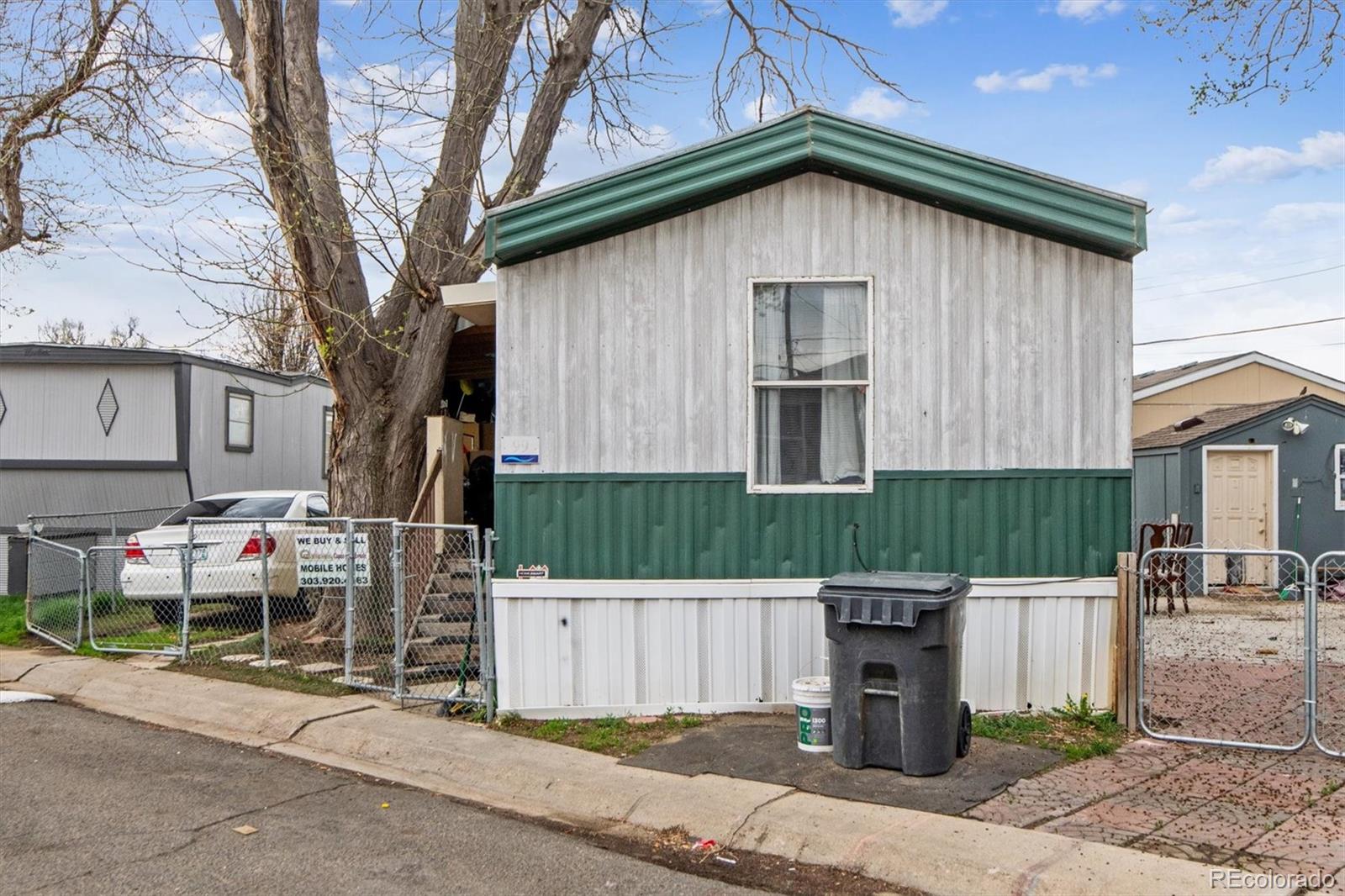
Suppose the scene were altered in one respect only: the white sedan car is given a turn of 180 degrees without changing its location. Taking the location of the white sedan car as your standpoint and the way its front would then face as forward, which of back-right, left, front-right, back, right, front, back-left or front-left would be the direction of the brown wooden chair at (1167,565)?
back-left

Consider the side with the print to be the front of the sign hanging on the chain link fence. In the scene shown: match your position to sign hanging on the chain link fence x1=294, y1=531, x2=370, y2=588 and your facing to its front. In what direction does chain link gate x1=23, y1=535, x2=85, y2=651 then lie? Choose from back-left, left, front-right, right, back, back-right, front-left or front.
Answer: back-right

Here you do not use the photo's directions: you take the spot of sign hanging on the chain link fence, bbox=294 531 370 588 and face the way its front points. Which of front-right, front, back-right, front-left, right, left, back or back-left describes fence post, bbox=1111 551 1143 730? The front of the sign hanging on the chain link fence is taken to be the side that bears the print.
front-left

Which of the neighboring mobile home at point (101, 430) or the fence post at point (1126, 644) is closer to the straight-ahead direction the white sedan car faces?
the neighboring mobile home

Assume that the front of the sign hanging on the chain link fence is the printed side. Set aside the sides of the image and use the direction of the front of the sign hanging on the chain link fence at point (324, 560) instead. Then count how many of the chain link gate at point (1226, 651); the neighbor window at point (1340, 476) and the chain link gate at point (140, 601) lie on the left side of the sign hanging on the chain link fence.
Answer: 2

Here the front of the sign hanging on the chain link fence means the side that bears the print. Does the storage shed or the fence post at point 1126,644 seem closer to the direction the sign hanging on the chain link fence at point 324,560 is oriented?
the fence post

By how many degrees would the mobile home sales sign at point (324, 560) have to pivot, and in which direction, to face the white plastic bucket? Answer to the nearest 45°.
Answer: approximately 45° to its left

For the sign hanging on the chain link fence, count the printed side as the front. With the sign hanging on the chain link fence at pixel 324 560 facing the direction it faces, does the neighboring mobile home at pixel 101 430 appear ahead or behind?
behind

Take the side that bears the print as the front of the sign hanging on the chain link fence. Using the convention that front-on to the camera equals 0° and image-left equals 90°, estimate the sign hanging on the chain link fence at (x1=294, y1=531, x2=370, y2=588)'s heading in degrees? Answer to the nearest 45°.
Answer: approximately 0°

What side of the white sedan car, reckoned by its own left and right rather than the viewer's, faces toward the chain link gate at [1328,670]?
right

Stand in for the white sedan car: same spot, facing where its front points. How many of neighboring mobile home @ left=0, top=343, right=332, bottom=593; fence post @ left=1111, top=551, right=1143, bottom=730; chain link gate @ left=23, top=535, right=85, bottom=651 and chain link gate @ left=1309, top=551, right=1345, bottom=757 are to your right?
2

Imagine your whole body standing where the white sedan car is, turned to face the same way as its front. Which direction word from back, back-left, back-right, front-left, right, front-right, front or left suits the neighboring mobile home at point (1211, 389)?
front-right

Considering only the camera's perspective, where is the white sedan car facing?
facing away from the viewer and to the right of the viewer

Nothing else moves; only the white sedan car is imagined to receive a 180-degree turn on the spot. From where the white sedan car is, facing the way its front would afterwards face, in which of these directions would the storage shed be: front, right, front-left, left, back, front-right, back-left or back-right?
back-left
